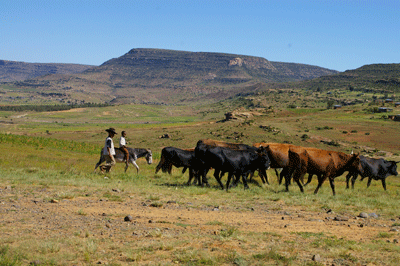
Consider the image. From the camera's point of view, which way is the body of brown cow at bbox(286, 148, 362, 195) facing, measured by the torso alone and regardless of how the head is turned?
to the viewer's right

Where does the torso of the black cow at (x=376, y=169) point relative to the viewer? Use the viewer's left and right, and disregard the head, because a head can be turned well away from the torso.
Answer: facing to the right of the viewer

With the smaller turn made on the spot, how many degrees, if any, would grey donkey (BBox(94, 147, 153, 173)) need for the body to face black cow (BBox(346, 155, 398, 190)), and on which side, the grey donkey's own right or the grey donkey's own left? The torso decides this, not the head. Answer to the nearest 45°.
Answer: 0° — it already faces it

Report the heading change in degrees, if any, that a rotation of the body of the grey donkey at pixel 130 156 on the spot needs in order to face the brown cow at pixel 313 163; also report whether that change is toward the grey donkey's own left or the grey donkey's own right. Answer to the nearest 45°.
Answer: approximately 45° to the grey donkey's own right

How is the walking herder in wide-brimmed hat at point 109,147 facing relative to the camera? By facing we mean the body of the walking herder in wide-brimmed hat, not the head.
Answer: to the viewer's right

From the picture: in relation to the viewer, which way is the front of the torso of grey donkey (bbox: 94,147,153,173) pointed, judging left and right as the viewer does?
facing to the right of the viewer

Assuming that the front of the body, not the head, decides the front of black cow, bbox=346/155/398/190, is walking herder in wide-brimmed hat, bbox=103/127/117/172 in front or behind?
behind

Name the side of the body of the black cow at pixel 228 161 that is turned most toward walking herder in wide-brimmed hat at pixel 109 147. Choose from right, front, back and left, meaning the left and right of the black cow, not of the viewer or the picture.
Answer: back
